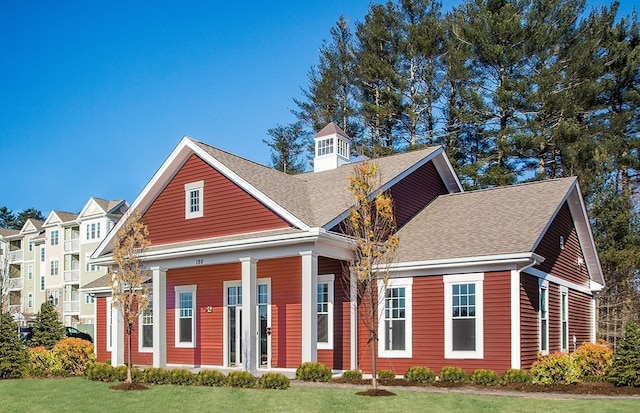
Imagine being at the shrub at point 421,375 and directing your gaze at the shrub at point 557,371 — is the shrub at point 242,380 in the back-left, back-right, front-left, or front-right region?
back-right

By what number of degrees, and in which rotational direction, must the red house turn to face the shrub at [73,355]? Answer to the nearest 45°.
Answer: approximately 45° to its right

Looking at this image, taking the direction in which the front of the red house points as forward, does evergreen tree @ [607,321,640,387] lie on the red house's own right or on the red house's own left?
on the red house's own left

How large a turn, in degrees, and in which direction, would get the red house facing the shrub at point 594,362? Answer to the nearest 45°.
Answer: approximately 90° to its left

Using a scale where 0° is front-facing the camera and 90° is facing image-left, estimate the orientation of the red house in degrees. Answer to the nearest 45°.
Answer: approximately 45°
